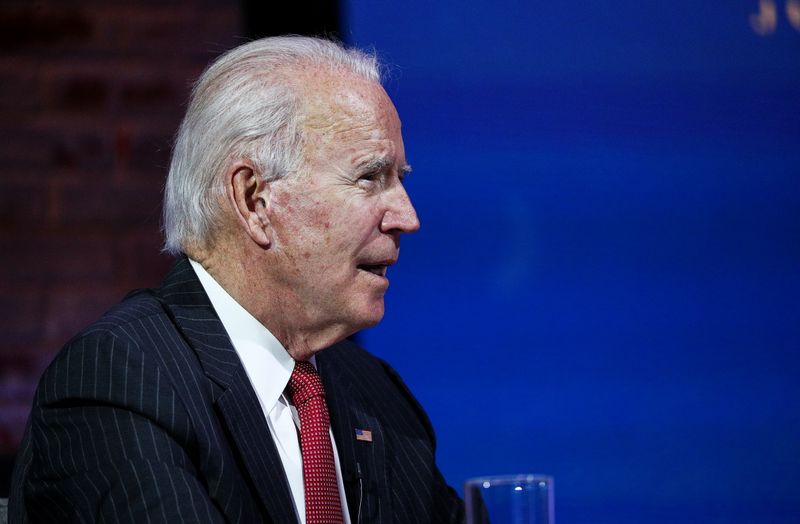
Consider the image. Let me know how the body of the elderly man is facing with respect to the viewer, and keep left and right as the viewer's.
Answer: facing the viewer and to the right of the viewer

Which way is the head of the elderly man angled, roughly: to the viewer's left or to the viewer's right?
to the viewer's right
